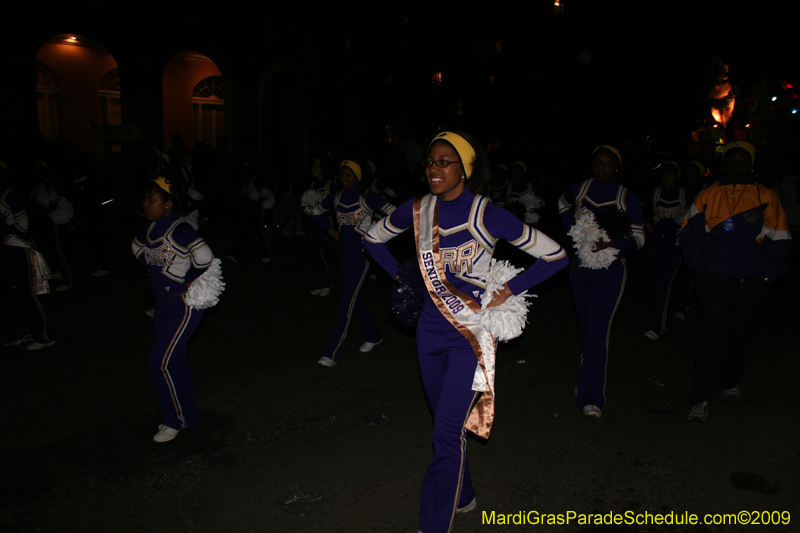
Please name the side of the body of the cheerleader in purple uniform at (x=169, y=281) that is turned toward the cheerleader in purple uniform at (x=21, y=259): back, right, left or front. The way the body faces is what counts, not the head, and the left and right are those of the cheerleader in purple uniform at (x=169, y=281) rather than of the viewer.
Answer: right

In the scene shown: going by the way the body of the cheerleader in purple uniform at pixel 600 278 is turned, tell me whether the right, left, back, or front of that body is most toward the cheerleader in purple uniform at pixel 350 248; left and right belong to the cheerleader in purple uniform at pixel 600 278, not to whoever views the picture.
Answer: right

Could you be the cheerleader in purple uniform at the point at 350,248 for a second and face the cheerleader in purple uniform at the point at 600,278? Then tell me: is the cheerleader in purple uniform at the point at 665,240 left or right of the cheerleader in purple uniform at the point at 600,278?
left

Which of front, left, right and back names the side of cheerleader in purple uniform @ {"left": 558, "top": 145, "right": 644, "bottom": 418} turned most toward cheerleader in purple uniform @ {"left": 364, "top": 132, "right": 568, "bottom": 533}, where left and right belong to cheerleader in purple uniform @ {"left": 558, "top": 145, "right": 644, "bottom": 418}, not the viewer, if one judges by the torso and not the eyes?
front

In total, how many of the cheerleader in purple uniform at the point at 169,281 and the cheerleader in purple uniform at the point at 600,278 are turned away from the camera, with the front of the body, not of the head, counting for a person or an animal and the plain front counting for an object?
0

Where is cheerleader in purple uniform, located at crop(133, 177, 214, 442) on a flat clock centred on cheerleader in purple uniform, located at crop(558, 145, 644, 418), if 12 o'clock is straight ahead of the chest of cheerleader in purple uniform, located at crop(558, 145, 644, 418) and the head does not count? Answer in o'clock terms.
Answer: cheerleader in purple uniform, located at crop(133, 177, 214, 442) is roughly at 2 o'clock from cheerleader in purple uniform, located at crop(558, 145, 644, 418).

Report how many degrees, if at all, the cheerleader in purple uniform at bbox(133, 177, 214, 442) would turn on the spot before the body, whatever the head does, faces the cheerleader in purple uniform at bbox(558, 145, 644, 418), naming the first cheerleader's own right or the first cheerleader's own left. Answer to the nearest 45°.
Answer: approximately 135° to the first cheerleader's own left

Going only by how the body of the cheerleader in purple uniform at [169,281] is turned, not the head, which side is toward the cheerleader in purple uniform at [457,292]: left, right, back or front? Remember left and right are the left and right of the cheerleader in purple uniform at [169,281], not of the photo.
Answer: left

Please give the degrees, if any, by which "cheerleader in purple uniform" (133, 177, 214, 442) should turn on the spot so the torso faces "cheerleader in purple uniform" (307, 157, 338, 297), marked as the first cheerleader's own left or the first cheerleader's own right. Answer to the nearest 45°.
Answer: approximately 180°

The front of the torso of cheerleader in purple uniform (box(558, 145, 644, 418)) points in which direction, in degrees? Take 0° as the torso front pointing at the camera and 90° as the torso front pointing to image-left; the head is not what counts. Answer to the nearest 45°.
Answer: approximately 0°

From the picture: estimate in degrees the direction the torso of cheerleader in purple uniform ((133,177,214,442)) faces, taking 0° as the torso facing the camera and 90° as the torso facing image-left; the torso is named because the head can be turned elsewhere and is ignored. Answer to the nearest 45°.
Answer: approximately 45°
